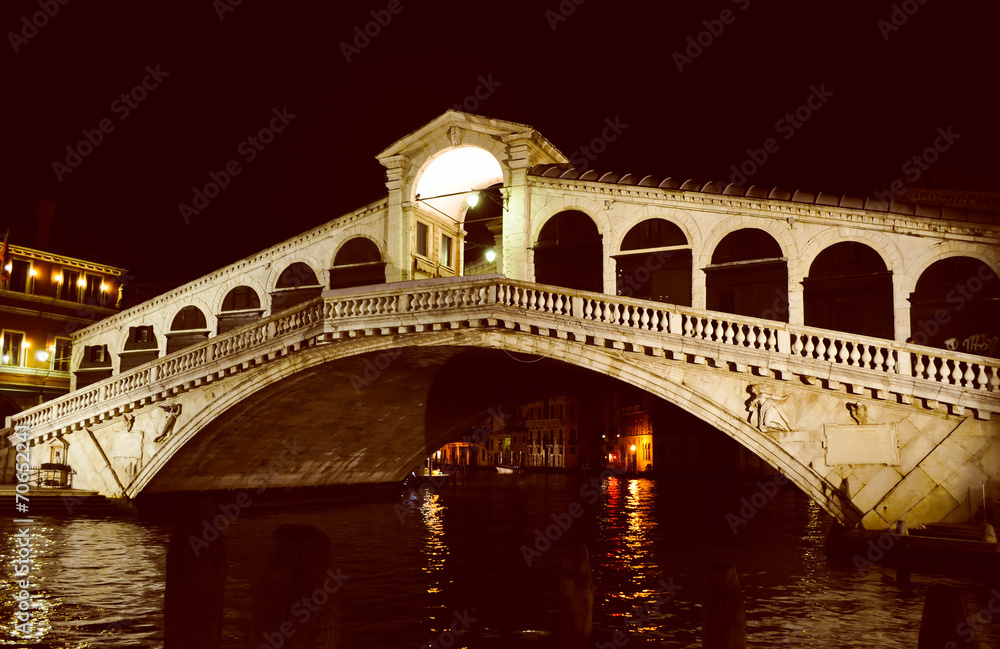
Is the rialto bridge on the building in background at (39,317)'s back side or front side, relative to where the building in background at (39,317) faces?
on the front side

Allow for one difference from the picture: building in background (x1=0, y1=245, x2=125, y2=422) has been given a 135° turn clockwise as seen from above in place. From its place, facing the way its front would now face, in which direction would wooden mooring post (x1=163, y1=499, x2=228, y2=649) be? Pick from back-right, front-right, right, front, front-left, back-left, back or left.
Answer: left

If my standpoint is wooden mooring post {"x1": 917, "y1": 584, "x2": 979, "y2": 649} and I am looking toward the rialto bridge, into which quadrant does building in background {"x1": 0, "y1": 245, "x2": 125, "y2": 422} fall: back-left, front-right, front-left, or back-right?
front-left

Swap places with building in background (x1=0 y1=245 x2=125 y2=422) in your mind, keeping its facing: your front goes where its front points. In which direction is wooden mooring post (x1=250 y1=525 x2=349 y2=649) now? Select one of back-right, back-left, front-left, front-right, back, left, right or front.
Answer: front-right

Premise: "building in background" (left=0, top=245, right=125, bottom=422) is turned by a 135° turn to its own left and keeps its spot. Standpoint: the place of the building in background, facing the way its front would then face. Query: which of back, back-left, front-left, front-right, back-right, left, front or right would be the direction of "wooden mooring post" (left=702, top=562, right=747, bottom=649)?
back

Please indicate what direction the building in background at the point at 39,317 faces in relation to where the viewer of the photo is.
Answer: facing the viewer and to the right of the viewer

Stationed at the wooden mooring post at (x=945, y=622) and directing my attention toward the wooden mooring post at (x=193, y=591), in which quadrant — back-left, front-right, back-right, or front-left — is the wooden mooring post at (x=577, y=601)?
front-right

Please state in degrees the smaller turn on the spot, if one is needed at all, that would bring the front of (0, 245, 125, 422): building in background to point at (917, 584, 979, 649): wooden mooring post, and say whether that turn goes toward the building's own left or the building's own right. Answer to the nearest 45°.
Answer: approximately 45° to the building's own right
